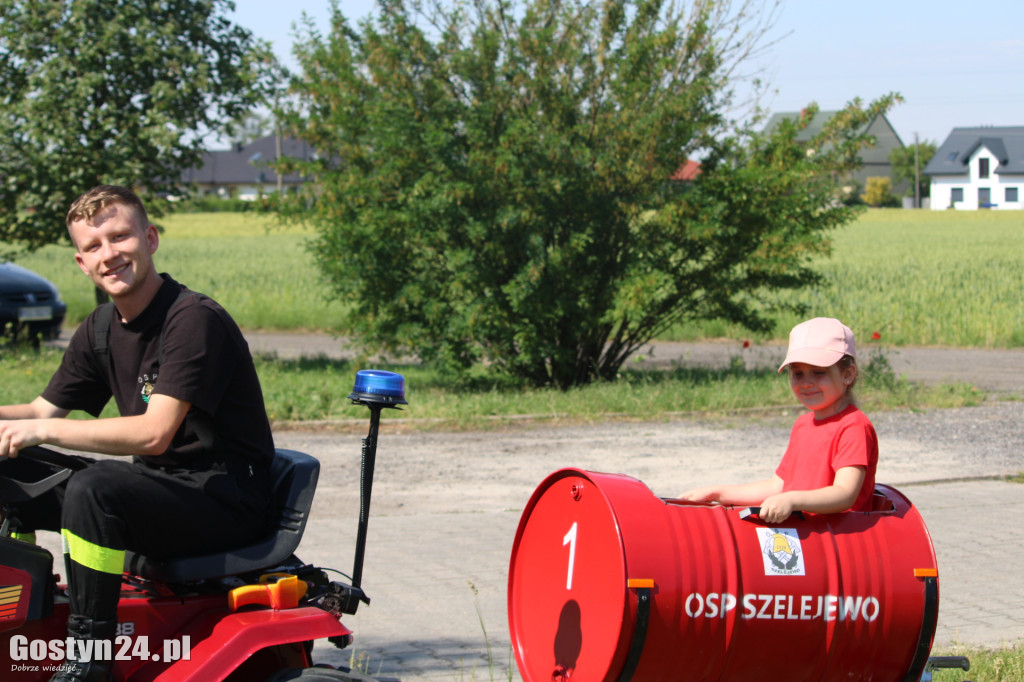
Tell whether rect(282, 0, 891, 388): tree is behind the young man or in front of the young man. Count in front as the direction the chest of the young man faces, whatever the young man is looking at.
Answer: behind

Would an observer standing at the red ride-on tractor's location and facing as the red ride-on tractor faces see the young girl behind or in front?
behind

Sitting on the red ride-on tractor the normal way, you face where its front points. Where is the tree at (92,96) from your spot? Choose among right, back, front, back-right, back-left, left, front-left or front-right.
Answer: right

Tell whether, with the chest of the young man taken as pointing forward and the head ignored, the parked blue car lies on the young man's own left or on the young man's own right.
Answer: on the young man's own right

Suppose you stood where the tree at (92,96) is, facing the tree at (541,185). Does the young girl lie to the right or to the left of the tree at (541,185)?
right

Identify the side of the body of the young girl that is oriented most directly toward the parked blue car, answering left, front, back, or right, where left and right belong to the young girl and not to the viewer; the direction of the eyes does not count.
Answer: right

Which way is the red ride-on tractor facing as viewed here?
to the viewer's left

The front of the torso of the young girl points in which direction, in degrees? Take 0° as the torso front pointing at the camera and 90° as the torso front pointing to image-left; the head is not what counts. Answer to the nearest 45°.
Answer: approximately 45°

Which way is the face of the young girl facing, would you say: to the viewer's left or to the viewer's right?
to the viewer's left

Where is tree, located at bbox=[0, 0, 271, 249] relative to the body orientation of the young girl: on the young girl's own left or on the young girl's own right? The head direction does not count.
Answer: on the young girl's own right

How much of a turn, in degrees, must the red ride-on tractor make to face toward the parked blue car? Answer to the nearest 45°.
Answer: approximately 90° to its right

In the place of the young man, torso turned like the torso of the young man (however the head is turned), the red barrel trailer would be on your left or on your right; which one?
on your left

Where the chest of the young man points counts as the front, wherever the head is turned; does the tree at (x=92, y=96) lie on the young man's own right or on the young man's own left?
on the young man's own right

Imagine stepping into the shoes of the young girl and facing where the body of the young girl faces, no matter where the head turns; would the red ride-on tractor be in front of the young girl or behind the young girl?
in front
